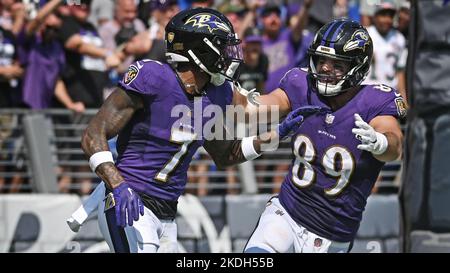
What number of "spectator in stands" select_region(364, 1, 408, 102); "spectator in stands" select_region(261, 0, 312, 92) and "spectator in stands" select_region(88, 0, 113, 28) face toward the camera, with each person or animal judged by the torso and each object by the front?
3

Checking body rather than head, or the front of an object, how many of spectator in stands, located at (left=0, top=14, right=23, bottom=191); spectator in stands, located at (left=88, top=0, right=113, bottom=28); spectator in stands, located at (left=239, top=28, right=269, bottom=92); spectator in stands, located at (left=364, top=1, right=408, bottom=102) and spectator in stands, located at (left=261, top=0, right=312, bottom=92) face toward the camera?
5

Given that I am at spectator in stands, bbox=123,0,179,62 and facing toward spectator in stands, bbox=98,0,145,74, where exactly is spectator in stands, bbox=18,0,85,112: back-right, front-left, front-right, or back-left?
front-left

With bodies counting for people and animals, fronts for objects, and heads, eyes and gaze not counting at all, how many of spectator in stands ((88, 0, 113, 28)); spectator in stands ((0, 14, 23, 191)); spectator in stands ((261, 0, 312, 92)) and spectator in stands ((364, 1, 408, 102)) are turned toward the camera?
4

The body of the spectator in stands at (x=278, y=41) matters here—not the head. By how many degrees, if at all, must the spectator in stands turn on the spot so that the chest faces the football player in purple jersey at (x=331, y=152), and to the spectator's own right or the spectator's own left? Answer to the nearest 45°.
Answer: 0° — they already face them

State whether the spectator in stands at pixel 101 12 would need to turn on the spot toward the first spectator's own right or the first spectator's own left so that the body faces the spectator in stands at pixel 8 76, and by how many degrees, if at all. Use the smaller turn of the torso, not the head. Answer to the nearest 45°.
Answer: approximately 45° to the first spectator's own right

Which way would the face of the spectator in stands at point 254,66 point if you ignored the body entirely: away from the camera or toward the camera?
toward the camera

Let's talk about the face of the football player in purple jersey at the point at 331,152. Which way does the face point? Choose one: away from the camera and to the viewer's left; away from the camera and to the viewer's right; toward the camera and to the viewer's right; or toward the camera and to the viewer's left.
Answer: toward the camera and to the viewer's left

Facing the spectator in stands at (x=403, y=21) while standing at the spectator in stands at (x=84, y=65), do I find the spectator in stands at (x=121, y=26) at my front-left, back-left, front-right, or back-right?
front-left

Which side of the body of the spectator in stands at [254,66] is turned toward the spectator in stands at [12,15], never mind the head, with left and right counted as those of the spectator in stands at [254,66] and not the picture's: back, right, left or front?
right

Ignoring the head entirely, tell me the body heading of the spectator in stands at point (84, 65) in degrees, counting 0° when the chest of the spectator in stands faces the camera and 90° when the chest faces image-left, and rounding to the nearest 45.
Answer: approximately 315°

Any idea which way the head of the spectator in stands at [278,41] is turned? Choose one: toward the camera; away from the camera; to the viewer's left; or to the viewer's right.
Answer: toward the camera

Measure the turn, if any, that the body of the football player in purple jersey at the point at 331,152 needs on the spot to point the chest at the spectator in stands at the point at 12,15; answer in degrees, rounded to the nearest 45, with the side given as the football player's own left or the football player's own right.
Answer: approximately 90° to the football player's own right

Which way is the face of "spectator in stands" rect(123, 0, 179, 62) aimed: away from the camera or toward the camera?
toward the camera

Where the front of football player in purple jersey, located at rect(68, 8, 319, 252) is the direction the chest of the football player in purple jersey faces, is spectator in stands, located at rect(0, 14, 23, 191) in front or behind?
behind

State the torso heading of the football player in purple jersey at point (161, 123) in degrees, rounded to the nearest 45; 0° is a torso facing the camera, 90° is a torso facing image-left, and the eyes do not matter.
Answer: approximately 315°

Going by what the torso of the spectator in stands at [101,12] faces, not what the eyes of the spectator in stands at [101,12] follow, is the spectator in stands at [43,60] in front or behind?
in front

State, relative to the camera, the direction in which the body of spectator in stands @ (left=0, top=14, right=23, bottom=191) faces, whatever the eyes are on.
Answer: toward the camera

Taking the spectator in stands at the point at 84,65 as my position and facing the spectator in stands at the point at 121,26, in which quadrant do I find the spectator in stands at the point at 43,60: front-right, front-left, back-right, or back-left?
back-left

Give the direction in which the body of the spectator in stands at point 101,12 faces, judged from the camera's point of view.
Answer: toward the camera

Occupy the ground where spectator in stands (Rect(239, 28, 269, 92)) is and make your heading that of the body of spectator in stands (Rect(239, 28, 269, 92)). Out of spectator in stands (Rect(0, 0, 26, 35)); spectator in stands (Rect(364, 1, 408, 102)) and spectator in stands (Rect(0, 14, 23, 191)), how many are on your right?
2

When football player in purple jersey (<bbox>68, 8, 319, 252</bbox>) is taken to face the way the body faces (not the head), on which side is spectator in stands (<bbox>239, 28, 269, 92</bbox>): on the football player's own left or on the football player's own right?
on the football player's own left
